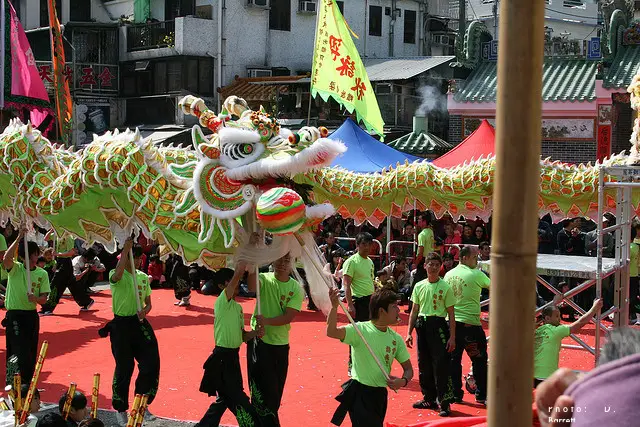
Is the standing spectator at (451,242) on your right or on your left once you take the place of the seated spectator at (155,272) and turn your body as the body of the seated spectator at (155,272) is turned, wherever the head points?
on your left

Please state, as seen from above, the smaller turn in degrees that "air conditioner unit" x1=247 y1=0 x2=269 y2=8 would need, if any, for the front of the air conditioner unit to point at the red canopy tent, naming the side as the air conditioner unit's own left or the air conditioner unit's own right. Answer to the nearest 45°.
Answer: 0° — it already faces it

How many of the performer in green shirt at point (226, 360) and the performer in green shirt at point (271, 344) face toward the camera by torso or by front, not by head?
1
